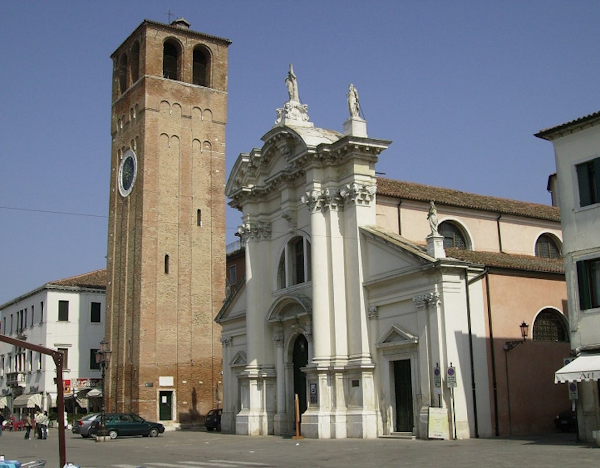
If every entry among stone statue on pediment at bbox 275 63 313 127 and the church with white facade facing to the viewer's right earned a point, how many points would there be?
0

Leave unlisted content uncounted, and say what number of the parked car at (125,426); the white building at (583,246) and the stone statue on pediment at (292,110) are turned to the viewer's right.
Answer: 1

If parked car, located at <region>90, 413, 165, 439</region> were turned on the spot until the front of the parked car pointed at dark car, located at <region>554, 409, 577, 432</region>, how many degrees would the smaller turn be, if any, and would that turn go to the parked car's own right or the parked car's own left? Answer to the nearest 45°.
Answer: approximately 45° to the parked car's own right

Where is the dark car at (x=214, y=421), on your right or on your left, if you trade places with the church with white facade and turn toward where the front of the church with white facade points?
on your right

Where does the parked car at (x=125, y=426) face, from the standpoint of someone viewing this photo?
facing to the right of the viewer

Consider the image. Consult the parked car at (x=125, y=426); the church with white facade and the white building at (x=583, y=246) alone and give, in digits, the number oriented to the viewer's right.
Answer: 1

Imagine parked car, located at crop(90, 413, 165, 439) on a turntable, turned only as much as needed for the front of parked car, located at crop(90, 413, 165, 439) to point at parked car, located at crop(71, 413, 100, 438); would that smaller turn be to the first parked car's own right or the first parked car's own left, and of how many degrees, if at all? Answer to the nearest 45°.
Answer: approximately 135° to the first parked car's own left

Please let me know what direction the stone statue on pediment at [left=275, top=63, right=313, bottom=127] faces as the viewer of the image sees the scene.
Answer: facing the viewer and to the left of the viewer

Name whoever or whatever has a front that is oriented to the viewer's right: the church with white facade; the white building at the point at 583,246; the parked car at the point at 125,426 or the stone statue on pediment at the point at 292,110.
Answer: the parked car
